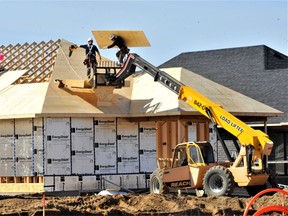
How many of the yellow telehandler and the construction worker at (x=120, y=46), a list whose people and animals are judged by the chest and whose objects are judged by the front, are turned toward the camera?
0

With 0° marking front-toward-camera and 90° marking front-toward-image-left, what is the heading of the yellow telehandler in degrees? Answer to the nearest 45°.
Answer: approximately 135°

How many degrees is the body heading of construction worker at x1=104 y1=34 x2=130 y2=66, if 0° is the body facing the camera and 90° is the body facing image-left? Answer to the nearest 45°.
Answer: approximately 90°

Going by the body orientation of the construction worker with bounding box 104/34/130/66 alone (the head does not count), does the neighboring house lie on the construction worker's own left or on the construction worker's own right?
on the construction worker's own right
